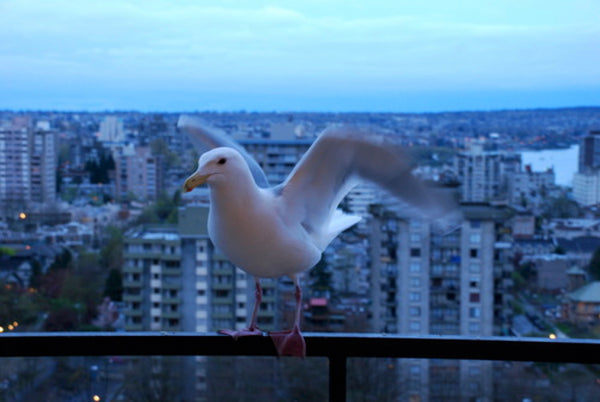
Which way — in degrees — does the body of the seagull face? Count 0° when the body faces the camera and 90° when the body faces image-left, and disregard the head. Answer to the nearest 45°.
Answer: approximately 45°

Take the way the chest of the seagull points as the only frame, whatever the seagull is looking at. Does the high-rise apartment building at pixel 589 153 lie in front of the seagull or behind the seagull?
behind

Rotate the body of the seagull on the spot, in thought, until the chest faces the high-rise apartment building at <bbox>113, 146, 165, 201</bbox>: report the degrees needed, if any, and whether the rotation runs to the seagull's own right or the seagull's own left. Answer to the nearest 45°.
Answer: approximately 135° to the seagull's own right

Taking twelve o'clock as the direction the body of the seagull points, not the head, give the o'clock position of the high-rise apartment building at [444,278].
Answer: The high-rise apartment building is roughly at 5 o'clock from the seagull.

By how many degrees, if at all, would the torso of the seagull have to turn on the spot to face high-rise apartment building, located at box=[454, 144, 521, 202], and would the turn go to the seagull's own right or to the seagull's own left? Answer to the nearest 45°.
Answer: approximately 135° to the seagull's own right

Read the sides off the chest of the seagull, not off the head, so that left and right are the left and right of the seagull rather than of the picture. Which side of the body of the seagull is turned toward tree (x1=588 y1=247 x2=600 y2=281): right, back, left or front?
back

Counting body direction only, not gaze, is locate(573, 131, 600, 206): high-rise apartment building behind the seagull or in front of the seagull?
behind

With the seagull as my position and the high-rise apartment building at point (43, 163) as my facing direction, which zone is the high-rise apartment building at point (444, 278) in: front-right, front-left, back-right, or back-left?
front-right
